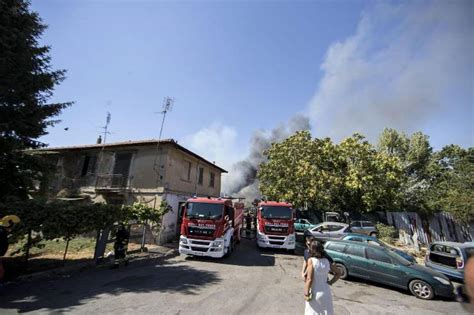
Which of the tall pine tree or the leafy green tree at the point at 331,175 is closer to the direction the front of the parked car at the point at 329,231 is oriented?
the tall pine tree

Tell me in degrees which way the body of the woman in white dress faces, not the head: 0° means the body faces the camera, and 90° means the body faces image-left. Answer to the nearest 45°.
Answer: approximately 180°

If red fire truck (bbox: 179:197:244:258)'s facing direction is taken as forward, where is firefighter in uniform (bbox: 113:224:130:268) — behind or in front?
in front

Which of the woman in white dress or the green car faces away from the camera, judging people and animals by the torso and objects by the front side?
the woman in white dress

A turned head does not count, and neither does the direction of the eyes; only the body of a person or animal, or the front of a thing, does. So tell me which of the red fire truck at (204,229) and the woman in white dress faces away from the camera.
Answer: the woman in white dress

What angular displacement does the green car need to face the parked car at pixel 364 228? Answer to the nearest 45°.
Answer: approximately 135° to its left

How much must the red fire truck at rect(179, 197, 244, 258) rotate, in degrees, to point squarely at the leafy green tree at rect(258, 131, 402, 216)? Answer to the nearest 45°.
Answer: approximately 180°

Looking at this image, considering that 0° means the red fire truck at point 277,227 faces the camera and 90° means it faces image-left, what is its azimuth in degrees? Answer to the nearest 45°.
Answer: approximately 0°

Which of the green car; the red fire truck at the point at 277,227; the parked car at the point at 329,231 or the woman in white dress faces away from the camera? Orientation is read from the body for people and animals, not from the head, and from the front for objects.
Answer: the woman in white dress

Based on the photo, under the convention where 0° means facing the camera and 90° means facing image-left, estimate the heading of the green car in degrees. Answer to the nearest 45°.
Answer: approximately 315°
